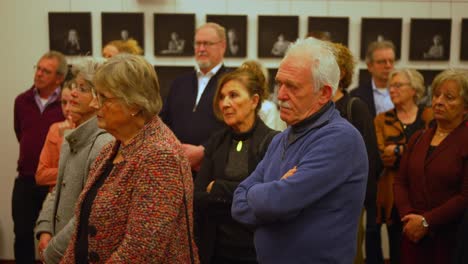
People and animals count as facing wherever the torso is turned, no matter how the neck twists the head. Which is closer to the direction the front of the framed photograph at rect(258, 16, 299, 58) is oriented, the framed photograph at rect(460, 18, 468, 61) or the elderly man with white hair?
the elderly man with white hair

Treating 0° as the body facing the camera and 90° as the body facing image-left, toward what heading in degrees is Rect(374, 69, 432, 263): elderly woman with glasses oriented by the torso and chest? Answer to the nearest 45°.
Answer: approximately 45°

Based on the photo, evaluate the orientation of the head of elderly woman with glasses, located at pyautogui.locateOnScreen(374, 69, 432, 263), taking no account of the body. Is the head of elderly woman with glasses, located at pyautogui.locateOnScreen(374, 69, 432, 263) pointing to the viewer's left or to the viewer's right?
to the viewer's left

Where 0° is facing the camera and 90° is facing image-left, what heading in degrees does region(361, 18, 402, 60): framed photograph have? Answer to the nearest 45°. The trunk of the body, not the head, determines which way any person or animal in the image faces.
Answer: approximately 0°

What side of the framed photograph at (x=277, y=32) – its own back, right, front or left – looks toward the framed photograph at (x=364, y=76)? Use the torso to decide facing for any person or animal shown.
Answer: left
